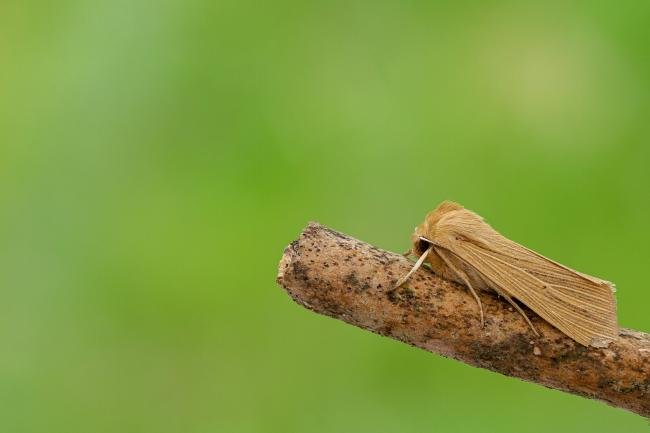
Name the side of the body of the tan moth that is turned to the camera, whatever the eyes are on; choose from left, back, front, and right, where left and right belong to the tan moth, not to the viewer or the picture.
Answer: left
